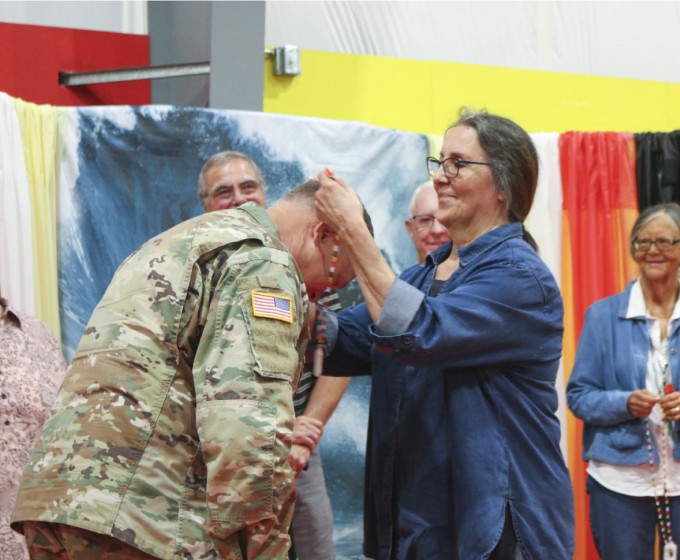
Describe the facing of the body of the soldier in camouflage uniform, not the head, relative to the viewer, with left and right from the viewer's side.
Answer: facing away from the viewer and to the right of the viewer

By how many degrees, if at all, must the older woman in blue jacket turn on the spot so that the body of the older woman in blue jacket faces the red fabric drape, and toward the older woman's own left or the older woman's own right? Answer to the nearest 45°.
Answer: approximately 180°

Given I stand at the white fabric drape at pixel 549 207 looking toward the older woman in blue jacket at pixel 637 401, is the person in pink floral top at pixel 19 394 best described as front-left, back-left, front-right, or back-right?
front-right

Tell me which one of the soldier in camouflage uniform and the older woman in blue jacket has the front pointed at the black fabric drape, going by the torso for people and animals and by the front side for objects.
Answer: the soldier in camouflage uniform

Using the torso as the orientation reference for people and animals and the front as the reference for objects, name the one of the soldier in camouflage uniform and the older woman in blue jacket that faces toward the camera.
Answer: the older woman in blue jacket

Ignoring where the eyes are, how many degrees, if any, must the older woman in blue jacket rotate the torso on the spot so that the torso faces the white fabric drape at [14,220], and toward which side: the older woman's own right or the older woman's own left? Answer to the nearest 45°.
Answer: approximately 90° to the older woman's own right

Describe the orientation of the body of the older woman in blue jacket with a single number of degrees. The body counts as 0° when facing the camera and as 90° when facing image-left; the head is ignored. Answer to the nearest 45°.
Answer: approximately 0°

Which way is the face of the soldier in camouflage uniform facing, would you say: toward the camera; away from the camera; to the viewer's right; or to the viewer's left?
to the viewer's right

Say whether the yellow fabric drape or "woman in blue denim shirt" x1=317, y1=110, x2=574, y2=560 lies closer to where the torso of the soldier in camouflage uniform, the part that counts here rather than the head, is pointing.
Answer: the woman in blue denim shirt

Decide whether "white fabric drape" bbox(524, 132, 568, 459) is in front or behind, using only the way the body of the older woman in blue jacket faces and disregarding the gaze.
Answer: behind
